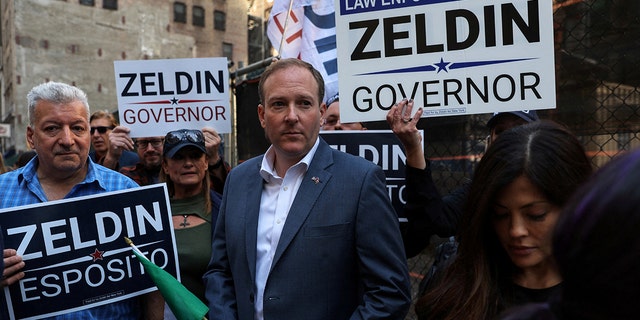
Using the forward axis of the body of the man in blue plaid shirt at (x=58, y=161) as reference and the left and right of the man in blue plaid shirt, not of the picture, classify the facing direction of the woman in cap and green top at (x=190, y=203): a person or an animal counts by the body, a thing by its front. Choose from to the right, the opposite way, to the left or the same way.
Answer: the same way

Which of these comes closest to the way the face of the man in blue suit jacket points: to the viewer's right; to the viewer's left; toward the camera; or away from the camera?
toward the camera

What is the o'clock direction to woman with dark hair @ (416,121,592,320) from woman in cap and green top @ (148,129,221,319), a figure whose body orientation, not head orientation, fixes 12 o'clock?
woman with dark hair @ (416,121,592,320) is roughly at 11 o'clock from woman in cap and green top @ (148,129,221,319).

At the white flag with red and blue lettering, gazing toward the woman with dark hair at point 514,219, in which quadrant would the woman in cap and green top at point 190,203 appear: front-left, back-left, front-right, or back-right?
front-right

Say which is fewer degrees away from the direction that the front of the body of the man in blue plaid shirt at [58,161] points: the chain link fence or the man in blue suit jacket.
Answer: the man in blue suit jacket

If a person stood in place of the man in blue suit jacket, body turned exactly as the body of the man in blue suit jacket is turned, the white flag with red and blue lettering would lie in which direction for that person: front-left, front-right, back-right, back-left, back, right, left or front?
back-right

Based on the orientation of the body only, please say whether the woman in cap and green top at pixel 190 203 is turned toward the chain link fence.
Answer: no

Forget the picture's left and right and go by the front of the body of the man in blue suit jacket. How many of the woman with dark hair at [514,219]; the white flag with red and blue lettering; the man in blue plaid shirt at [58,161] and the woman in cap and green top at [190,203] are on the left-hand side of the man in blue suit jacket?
1

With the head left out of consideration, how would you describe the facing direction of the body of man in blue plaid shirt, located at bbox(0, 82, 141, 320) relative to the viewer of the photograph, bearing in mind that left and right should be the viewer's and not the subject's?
facing the viewer

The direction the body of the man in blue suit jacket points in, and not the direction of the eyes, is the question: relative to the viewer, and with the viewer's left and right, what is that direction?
facing the viewer and to the left of the viewer

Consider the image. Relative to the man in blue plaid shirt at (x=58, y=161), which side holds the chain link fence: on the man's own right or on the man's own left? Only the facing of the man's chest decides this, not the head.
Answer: on the man's own left

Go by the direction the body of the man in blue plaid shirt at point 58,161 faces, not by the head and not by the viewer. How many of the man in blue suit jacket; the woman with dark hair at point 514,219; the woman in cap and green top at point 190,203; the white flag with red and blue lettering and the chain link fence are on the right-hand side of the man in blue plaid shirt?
0

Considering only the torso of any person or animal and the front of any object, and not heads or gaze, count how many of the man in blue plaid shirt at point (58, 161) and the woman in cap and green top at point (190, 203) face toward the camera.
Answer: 2

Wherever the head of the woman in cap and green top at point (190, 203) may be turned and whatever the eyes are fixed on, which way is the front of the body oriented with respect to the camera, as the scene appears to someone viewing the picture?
toward the camera

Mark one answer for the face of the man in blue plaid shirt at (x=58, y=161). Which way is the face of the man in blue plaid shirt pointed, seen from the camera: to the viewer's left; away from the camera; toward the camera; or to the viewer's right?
toward the camera

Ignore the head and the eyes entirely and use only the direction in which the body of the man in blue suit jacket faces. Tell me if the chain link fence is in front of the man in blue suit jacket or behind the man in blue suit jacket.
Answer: behind

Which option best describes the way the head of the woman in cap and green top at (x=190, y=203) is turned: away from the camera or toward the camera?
toward the camera
